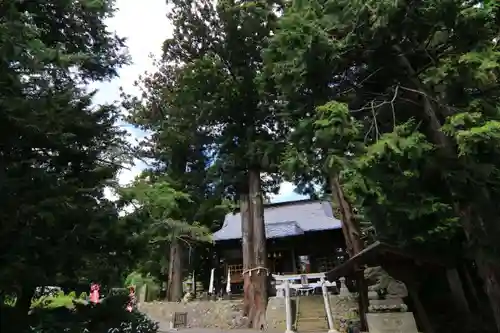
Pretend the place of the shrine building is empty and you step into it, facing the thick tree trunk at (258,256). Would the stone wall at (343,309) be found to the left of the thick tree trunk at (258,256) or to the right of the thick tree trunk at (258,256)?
left

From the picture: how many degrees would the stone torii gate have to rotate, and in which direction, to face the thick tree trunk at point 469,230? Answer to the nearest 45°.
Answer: approximately 45° to its left

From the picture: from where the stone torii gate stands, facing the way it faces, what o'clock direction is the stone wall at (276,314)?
The stone wall is roughly at 4 o'clock from the stone torii gate.

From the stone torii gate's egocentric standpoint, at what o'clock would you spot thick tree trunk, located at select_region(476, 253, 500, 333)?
The thick tree trunk is roughly at 11 o'clock from the stone torii gate.

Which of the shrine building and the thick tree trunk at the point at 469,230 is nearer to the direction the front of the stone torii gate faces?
the thick tree trunk

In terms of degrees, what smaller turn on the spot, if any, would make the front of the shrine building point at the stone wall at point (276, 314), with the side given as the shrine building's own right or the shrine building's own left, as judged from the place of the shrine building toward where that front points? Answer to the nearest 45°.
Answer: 0° — it already faces it

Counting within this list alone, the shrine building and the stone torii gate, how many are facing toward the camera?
2

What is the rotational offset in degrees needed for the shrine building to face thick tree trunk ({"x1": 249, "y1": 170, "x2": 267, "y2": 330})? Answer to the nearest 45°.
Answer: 0° — it already faces it

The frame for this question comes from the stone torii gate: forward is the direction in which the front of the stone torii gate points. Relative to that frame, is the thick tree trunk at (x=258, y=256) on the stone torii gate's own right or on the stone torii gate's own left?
on the stone torii gate's own right

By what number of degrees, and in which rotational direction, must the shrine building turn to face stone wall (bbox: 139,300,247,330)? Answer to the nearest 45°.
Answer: approximately 45° to its right

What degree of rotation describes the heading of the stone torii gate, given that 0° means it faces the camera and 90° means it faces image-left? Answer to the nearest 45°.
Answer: approximately 0°
